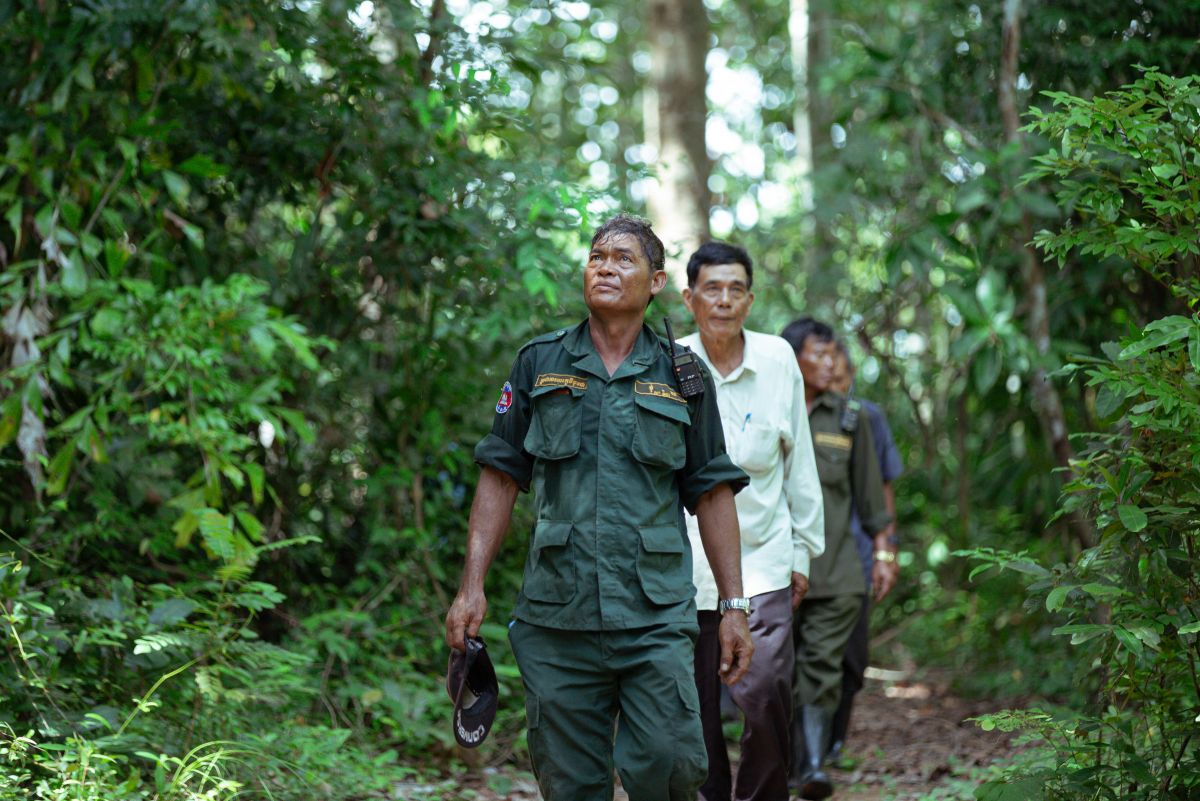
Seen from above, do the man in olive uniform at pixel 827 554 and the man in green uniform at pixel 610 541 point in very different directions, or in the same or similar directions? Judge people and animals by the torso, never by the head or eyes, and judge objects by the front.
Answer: same or similar directions

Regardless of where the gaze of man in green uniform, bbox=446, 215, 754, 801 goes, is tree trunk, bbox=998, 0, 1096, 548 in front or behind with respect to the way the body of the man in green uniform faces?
behind

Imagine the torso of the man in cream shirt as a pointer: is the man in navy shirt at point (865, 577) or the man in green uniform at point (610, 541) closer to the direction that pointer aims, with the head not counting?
the man in green uniform

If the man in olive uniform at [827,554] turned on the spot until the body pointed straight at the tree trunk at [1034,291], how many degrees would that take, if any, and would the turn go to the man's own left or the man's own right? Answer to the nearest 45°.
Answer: approximately 135° to the man's own left

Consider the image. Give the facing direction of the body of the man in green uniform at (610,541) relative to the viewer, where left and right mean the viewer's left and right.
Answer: facing the viewer

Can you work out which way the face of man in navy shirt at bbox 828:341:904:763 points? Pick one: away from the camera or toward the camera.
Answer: toward the camera

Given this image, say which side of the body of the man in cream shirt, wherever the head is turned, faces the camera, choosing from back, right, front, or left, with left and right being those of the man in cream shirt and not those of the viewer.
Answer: front

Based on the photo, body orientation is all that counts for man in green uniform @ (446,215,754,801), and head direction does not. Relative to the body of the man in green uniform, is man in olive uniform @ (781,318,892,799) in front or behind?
behind

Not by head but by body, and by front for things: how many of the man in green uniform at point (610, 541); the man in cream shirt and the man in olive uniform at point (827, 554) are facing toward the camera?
3

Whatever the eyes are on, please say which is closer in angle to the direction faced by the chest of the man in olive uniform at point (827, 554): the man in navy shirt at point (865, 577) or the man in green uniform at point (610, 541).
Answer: the man in green uniform

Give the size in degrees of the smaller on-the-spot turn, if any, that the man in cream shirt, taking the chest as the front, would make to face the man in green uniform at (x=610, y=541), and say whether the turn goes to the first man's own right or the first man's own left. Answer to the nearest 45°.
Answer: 0° — they already face them

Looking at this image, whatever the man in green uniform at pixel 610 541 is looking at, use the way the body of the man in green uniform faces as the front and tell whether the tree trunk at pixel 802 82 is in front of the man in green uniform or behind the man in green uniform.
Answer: behind

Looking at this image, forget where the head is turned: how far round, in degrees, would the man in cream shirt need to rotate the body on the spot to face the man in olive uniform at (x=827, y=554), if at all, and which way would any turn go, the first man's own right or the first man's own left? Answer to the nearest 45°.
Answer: approximately 180°

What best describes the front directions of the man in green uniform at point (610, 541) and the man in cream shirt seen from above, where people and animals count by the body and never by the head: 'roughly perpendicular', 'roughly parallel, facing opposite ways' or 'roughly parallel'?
roughly parallel

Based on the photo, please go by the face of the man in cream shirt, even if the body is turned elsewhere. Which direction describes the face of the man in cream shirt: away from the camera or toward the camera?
toward the camera
